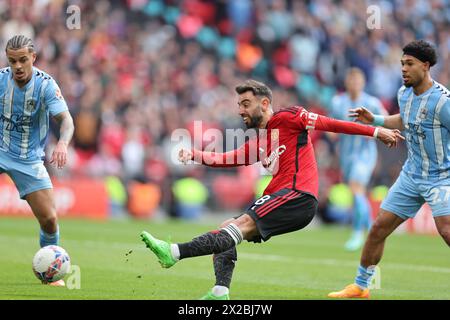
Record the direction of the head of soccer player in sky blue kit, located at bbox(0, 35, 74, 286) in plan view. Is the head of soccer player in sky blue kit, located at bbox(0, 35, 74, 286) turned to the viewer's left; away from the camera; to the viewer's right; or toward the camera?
toward the camera

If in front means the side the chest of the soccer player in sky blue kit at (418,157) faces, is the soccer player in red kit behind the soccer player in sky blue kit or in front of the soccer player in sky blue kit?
in front

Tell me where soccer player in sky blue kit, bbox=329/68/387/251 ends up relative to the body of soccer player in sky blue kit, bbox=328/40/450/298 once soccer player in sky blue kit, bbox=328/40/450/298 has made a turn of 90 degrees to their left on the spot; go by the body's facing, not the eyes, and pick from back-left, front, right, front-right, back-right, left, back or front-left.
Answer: back-left

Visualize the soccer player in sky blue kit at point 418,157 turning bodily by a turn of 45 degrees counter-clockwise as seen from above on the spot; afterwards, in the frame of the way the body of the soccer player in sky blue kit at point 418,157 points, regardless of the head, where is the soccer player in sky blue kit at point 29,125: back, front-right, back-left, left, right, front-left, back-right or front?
right

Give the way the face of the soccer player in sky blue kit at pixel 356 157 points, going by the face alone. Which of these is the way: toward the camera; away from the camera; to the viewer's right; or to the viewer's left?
toward the camera

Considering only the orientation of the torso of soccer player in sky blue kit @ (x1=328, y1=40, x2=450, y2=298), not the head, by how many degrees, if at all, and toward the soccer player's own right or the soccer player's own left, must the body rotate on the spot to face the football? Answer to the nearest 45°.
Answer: approximately 45° to the soccer player's own right

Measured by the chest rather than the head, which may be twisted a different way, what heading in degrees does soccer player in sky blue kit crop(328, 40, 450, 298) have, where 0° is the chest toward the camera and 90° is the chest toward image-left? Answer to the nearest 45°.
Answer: approximately 45°
